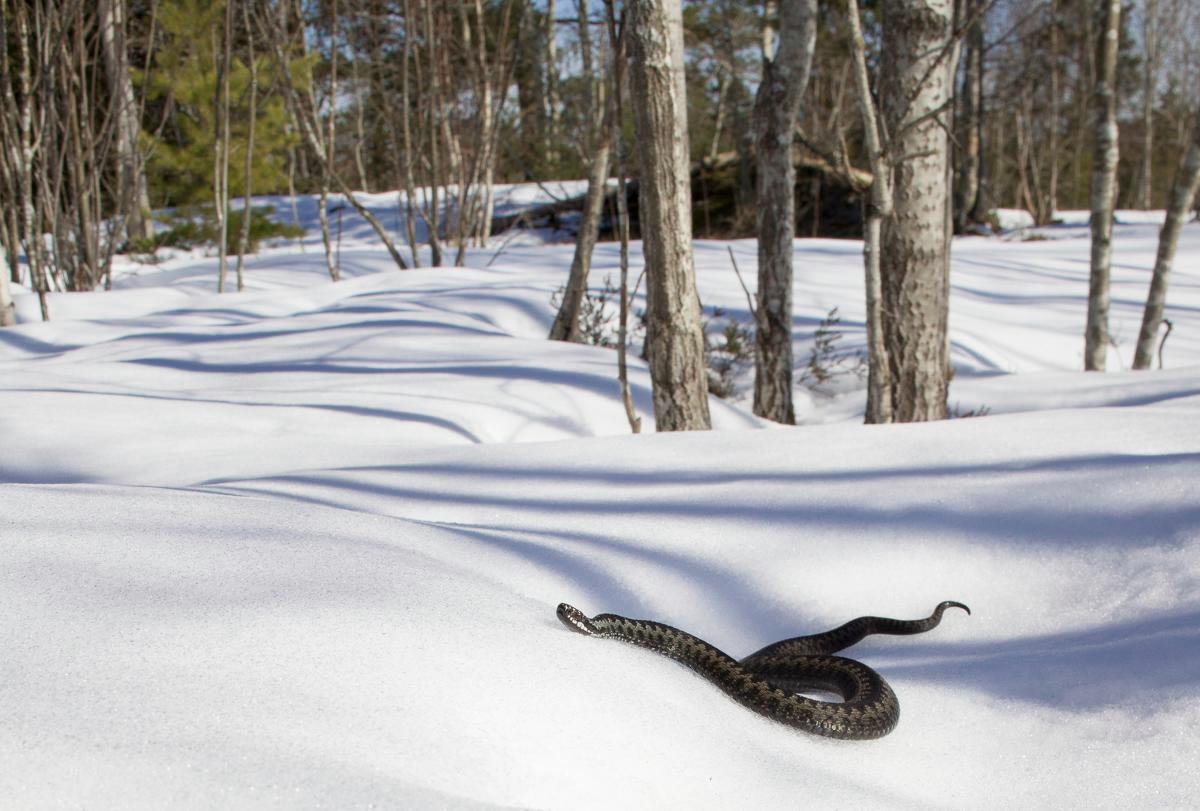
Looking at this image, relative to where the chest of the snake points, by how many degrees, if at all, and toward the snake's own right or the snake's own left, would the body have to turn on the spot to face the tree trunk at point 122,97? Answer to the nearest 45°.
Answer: approximately 45° to the snake's own right

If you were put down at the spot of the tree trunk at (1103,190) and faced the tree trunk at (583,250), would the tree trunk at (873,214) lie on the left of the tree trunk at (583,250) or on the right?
left

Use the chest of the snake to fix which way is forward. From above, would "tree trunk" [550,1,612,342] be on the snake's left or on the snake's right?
on the snake's right

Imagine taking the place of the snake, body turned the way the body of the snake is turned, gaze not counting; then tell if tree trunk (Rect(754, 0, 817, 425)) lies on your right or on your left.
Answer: on your right

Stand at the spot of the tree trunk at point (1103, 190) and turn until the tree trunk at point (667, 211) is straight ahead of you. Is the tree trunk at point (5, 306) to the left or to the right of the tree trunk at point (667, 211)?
right

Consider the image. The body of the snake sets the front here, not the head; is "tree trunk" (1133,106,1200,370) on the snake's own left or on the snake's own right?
on the snake's own right

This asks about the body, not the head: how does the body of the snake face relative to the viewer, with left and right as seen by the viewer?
facing to the left of the viewer

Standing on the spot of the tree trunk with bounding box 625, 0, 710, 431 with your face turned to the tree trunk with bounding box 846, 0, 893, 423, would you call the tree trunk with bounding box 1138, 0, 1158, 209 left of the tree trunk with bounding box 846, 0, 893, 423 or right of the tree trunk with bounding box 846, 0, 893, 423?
left

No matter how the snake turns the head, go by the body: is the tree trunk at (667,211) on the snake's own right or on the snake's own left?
on the snake's own right

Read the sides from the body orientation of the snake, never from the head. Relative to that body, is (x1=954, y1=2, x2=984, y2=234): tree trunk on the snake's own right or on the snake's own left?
on the snake's own right
